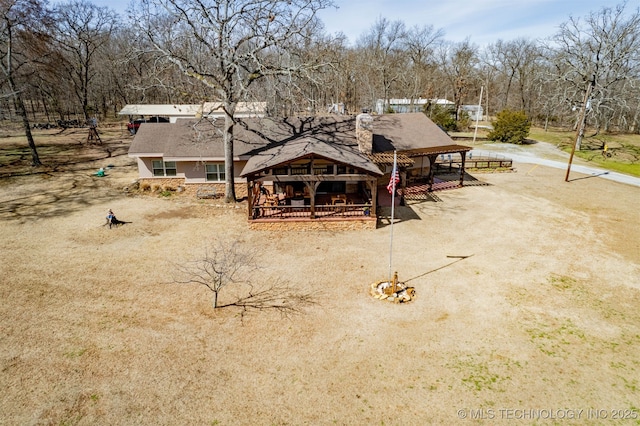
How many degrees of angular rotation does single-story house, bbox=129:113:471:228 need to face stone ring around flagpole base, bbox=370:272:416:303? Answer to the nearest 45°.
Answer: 0° — it already faces it

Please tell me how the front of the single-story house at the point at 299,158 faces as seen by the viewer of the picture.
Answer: facing the viewer

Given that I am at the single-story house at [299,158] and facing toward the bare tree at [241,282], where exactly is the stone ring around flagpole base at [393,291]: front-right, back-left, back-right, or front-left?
front-left

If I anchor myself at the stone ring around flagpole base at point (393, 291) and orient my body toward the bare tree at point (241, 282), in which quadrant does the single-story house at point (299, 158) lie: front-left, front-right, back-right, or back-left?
front-right

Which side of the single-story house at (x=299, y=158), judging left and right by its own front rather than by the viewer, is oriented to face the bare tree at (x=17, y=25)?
right

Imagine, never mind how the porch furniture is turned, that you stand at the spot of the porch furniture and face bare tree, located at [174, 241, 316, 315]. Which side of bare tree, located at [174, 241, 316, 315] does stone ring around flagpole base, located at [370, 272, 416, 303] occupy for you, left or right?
left

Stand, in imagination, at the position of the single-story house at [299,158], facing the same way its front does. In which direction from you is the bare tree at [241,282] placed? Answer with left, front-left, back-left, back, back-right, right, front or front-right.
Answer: front

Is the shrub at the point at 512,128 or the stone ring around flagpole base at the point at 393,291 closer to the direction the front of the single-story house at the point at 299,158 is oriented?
the stone ring around flagpole base

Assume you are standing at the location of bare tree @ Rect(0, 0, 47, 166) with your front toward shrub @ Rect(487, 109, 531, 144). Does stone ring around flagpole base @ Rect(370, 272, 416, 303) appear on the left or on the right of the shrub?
right

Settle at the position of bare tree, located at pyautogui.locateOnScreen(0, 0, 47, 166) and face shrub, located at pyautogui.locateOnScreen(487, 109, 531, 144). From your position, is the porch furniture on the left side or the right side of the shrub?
right

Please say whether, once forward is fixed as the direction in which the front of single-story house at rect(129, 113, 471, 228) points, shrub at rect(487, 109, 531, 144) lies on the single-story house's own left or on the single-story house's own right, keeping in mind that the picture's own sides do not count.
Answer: on the single-story house's own left
